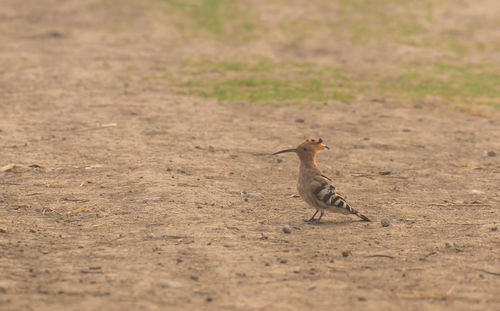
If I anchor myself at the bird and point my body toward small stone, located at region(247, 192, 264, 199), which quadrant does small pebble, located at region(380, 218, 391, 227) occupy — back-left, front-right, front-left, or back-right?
back-right

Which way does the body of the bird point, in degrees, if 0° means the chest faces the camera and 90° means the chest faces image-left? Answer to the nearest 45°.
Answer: approximately 90°

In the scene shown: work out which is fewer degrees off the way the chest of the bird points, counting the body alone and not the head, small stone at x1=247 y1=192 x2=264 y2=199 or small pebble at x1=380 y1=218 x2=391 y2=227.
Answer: the small stone

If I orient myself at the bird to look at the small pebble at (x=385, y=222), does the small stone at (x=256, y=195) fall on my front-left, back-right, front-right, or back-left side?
back-left

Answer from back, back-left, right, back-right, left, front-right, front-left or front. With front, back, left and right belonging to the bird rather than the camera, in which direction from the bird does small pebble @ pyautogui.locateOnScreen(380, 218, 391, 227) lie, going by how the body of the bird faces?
back

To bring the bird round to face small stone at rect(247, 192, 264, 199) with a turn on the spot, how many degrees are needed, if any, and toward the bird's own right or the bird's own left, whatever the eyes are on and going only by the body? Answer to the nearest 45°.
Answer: approximately 45° to the bird's own right
